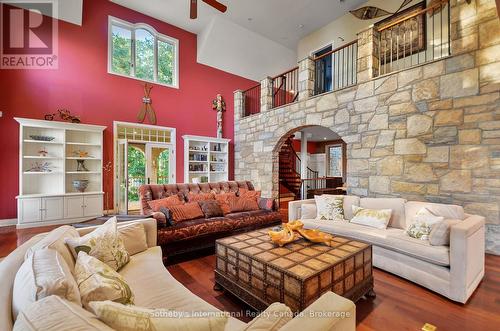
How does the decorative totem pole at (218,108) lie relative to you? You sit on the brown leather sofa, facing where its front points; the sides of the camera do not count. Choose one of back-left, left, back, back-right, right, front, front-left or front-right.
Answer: back-left

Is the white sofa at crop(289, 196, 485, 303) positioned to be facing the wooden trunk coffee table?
yes

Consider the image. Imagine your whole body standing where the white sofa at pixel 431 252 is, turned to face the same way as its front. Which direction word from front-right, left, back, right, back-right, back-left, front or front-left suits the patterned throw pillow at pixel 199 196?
front-right

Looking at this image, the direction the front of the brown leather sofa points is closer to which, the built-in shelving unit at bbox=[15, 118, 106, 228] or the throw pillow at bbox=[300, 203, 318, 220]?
the throw pillow

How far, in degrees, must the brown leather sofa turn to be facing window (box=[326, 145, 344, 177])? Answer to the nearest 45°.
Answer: approximately 90° to its left

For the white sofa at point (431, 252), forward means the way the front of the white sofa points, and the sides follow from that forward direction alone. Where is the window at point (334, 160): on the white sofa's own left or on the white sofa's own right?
on the white sofa's own right

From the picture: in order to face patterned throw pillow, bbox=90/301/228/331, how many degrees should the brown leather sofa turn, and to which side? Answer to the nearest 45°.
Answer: approximately 45° to its right

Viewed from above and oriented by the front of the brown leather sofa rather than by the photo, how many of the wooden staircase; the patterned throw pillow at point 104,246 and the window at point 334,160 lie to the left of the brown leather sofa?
2

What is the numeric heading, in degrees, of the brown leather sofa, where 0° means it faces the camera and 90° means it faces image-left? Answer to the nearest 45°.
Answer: approximately 315°

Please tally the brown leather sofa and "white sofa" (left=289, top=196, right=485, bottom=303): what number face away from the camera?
0

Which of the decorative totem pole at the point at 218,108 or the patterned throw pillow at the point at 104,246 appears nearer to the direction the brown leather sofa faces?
the patterned throw pillow

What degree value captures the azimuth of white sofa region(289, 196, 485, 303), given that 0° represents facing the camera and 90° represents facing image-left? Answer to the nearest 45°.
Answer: approximately 45°
